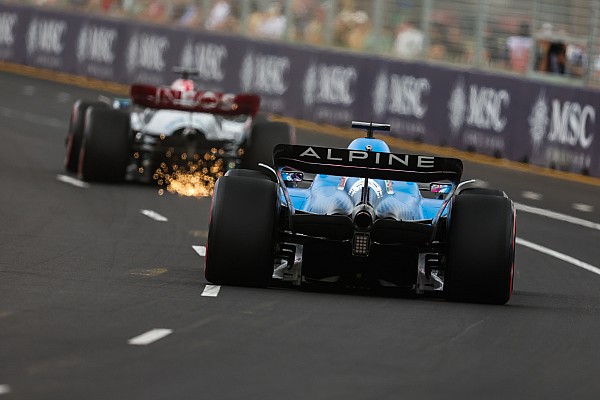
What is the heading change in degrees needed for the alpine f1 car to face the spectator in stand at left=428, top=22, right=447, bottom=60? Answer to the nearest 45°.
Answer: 0° — it already faces them

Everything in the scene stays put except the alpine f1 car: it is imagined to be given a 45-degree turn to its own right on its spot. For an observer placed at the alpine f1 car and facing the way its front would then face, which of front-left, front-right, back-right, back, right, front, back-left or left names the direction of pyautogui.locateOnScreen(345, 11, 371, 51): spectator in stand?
front-left

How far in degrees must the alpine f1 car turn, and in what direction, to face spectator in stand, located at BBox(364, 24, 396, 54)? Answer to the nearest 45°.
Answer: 0° — it already faces them

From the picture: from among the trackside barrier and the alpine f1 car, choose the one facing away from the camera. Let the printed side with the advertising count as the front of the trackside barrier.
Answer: the alpine f1 car

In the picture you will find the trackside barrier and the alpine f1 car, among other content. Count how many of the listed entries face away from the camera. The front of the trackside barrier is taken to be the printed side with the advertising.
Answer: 1

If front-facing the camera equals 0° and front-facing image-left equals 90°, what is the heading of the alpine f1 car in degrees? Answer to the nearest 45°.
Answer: approximately 180°

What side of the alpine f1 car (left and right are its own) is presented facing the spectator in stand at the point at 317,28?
front

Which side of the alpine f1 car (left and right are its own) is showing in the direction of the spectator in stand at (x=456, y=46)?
front

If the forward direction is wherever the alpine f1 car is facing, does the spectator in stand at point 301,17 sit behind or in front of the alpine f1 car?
in front

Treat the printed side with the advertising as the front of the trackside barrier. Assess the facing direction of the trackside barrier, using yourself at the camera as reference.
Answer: facing the viewer and to the left of the viewer

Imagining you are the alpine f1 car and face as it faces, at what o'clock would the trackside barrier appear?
The trackside barrier is roughly at 12 o'clock from the alpine f1 car.
